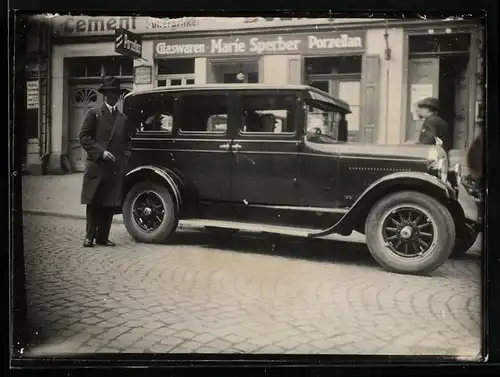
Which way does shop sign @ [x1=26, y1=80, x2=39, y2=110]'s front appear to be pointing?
toward the camera

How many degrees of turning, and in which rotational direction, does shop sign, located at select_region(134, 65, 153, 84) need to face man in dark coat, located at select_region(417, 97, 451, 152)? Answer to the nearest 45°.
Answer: approximately 90° to its left

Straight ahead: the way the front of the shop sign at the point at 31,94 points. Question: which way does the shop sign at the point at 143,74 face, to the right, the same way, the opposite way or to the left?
the same way

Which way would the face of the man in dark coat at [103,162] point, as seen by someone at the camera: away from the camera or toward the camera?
toward the camera

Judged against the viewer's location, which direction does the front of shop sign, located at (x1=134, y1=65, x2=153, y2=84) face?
facing the viewer

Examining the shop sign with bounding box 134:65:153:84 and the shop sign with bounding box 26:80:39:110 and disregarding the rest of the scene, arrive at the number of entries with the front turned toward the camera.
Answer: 2
